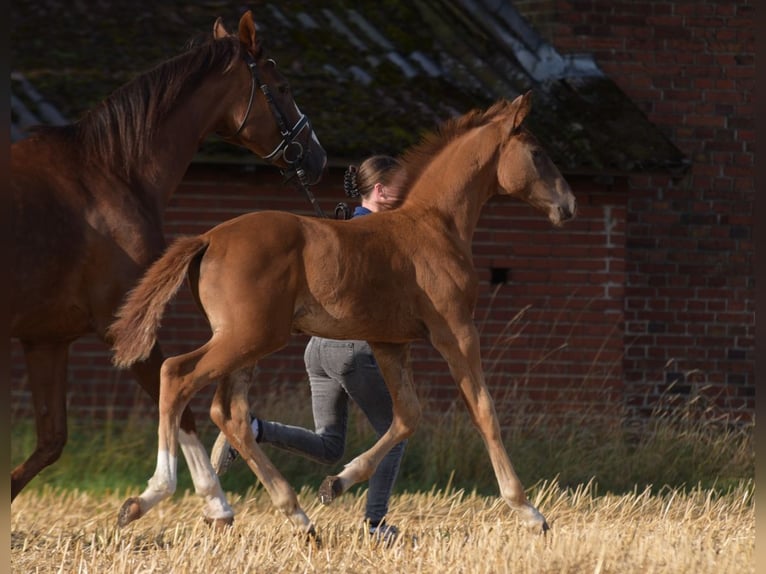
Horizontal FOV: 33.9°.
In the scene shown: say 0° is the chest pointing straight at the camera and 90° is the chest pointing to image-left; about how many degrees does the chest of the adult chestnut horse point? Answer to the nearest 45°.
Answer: approximately 270°
